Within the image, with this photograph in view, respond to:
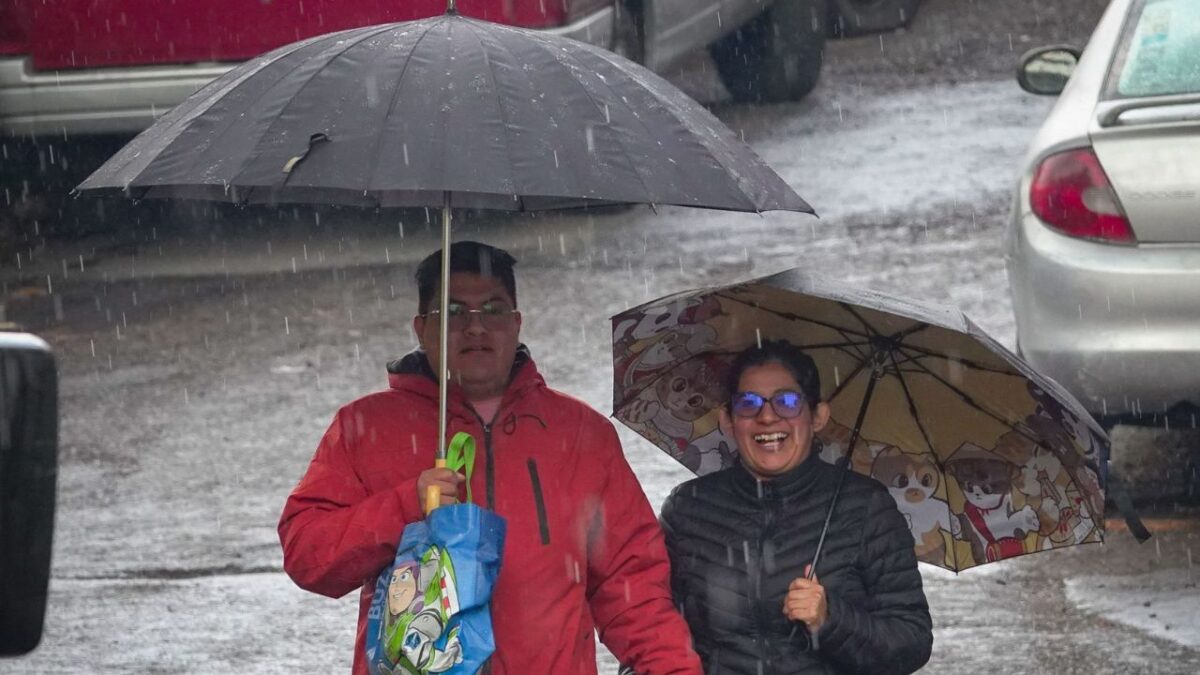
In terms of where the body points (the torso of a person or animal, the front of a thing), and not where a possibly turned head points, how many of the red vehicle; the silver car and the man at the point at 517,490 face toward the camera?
1

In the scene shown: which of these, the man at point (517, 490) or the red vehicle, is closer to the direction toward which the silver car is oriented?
the red vehicle

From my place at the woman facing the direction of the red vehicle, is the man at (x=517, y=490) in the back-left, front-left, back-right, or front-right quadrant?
front-left

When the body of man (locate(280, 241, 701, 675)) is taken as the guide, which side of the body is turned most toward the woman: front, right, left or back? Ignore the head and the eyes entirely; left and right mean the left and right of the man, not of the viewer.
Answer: left

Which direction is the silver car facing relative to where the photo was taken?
away from the camera

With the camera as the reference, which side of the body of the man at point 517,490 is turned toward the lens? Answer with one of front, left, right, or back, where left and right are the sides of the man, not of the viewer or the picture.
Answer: front

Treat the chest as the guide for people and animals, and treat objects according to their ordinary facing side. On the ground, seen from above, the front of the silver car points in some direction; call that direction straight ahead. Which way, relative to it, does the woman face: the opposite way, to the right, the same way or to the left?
the opposite way

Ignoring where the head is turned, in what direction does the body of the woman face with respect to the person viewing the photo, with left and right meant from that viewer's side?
facing the viewer

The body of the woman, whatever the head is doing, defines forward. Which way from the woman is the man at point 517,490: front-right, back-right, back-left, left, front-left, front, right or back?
right

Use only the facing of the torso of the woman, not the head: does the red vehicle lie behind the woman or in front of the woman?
behind

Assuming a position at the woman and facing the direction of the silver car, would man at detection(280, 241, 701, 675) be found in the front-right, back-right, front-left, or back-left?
back-left

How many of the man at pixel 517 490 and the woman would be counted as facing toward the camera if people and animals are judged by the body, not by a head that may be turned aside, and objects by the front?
2

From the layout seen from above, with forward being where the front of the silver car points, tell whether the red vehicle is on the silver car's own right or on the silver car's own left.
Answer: on the silver car's own left
